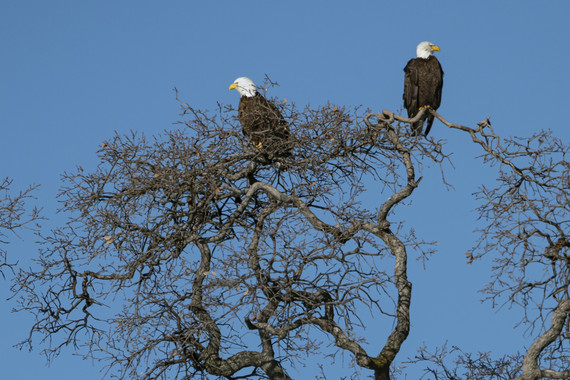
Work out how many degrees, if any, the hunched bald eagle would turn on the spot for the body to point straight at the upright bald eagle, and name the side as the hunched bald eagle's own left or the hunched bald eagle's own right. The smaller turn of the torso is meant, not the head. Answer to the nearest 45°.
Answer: approximately 135° to the hunched bald eagle's own right

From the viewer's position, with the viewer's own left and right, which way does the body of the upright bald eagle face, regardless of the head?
facing the viewer and to the right of the viewer

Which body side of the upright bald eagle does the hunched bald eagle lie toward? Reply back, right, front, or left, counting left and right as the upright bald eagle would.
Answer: right
